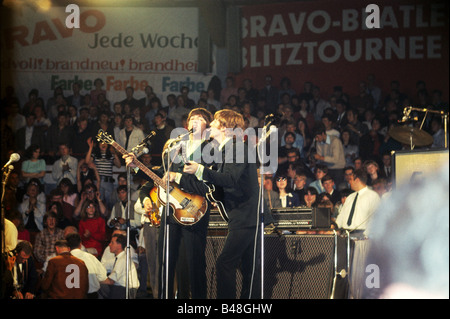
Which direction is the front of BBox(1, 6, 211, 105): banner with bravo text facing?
toward the camera

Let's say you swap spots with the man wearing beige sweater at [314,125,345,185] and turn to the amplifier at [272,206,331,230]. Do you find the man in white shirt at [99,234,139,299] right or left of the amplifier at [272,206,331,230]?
right

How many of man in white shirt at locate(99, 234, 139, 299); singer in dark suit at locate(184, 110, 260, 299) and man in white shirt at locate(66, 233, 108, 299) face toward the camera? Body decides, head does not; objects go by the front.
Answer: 0

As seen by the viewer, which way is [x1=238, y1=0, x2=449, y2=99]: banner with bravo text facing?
toward the camera

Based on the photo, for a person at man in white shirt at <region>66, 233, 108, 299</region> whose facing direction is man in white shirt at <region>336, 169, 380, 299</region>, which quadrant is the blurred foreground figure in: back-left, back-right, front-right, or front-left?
front-right

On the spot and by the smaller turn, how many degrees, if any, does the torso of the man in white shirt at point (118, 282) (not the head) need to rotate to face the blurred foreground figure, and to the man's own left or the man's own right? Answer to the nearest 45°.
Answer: approximately 135° to the man's own left

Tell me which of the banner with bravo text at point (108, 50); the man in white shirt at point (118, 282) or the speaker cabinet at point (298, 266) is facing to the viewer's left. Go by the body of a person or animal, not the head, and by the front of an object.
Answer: the man in white shirt

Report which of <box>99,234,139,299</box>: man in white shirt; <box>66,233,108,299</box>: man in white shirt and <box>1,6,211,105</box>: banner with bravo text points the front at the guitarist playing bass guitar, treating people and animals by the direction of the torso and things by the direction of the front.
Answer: the banner with bravo text

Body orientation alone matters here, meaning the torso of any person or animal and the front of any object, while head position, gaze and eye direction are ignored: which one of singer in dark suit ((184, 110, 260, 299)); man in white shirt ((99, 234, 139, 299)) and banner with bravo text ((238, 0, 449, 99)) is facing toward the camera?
the banner with bravo text

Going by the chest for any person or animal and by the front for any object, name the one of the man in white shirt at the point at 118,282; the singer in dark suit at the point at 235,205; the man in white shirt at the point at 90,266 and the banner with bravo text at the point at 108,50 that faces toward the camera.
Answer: the banner with bravo text

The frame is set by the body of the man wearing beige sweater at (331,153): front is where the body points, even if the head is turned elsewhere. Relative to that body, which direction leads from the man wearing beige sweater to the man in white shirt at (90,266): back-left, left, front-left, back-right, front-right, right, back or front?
front

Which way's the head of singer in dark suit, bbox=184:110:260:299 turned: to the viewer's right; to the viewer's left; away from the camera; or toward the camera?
to the viewer's left

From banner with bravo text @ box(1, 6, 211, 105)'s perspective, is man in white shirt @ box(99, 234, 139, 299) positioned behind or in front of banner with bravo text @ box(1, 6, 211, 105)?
in front

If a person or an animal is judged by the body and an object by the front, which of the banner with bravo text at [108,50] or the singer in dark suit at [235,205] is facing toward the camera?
the banner with bravo text

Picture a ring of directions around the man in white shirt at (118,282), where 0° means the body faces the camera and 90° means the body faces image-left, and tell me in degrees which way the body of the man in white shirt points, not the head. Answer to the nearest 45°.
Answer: approximately 90°

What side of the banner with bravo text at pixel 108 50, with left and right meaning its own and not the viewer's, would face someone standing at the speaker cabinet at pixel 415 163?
front

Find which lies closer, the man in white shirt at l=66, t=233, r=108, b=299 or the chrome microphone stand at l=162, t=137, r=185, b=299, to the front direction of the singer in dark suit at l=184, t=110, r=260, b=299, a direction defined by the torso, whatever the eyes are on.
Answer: the chrome microphone stand

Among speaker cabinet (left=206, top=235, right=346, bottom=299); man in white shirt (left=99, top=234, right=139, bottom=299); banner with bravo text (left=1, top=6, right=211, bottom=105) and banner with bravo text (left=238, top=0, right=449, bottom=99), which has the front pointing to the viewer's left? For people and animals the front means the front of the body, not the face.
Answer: the man in white shirt
